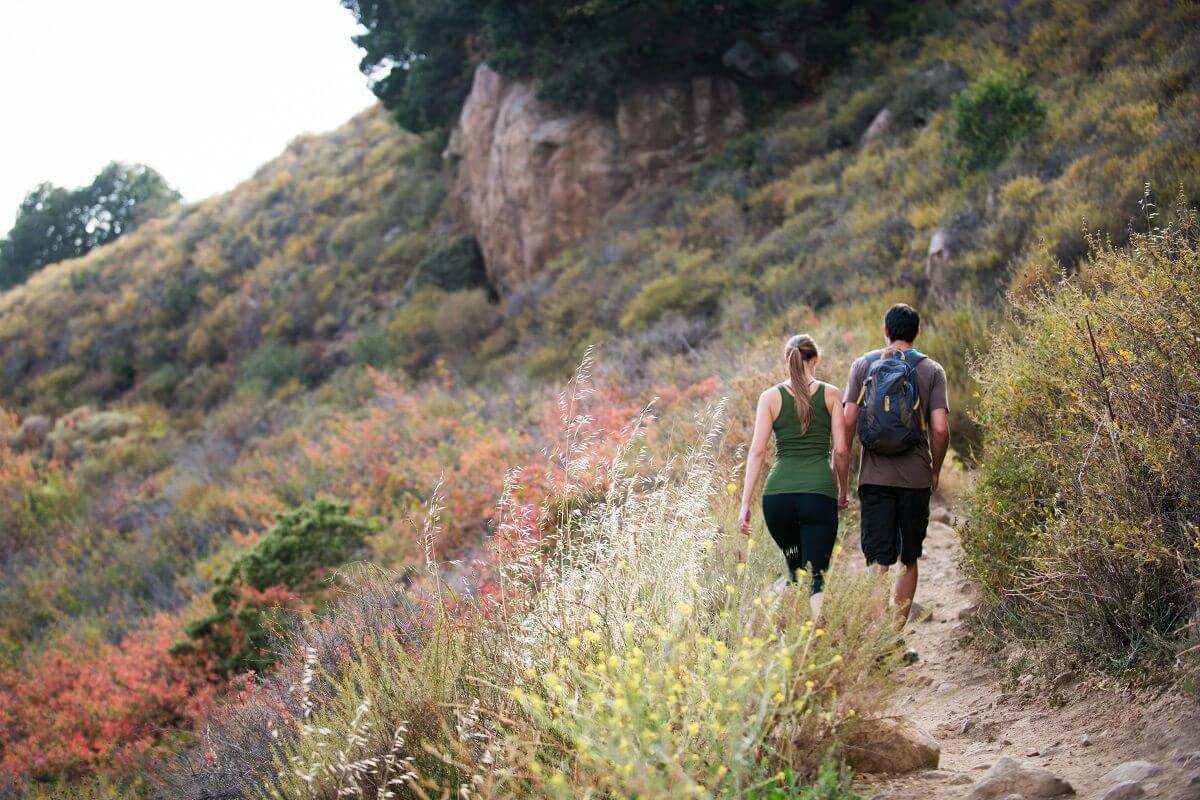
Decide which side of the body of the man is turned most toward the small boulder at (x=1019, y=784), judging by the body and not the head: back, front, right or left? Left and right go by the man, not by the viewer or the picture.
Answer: back

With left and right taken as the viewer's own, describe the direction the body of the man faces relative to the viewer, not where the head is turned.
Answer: facing away from the viewer

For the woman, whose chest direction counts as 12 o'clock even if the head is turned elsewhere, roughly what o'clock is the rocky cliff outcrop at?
The rocky cliff outcrop is roughly at 12 o'clock from the woman.

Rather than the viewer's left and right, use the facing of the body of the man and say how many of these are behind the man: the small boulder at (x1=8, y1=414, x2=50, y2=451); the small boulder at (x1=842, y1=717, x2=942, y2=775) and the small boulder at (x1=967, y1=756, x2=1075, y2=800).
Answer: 2

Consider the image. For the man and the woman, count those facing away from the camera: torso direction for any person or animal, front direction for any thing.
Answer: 2

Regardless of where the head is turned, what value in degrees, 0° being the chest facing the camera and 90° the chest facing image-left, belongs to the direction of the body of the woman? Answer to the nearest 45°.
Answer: approximately 180°

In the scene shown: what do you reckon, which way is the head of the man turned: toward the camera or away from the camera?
away from the camera

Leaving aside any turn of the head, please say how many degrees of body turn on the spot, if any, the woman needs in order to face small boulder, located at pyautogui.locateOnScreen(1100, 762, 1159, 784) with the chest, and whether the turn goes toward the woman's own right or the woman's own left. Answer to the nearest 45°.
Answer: approximately 180°
